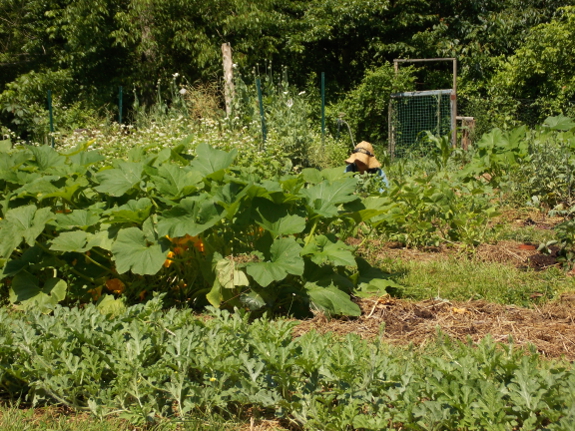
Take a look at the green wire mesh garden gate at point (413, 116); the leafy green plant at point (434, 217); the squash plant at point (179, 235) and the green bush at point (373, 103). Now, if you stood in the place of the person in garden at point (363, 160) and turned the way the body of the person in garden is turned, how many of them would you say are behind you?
2

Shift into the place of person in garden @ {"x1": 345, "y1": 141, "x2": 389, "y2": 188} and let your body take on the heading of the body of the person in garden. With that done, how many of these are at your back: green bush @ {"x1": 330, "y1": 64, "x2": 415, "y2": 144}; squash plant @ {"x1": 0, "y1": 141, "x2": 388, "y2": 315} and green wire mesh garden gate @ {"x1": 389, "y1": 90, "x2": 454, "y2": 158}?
2

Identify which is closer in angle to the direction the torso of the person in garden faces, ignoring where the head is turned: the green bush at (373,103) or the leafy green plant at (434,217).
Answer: the leafy green plant

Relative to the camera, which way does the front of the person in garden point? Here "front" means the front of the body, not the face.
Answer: toward the camera

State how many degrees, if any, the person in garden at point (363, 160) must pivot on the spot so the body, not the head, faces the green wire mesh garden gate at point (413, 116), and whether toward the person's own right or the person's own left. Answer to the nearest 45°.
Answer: approximately 180°

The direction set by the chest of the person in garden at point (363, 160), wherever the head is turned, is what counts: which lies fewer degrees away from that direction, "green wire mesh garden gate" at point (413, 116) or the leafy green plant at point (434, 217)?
the leafy green plant

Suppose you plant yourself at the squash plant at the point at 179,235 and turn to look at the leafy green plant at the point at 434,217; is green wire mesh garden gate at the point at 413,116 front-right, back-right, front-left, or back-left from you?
front-left

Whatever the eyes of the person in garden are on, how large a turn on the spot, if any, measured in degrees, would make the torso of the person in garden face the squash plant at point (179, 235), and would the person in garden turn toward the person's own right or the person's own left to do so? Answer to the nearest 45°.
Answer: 0° — they already face it

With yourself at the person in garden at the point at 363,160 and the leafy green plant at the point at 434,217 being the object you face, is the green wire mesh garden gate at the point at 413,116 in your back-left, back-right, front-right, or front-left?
back-left

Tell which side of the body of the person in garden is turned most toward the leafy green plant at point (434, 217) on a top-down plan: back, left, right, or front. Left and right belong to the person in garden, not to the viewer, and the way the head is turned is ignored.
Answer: front

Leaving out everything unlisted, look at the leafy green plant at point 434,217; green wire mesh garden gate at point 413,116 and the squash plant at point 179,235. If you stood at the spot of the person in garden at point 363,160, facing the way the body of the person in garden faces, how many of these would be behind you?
1

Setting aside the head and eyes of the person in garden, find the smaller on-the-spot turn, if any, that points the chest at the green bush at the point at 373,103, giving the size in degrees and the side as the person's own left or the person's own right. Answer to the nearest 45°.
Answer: approximately 180°
